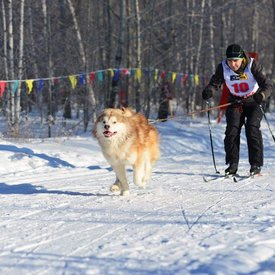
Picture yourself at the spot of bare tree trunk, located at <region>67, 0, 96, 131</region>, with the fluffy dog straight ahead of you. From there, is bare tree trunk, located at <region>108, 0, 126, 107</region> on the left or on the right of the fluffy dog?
left

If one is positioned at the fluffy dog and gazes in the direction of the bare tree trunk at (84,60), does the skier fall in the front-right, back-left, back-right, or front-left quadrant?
front-right

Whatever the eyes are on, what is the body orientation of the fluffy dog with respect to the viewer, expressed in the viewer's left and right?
facing the viewer and to the left of the viewer

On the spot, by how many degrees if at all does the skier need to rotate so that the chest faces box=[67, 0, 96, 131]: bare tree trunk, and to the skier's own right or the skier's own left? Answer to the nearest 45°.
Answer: approximately 135° to the skier's own right

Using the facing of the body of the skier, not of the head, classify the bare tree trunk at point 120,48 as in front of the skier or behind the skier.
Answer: behind

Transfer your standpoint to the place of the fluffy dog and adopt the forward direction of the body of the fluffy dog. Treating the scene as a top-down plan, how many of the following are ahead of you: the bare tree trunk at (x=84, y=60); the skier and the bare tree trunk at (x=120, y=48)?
0

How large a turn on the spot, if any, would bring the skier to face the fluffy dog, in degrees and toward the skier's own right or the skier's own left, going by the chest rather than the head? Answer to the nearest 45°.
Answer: approximately 45° to the skier's own right

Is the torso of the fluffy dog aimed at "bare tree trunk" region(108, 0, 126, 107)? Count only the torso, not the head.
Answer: no

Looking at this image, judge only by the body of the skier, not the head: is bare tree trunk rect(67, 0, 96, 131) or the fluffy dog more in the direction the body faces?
the fluffy dog

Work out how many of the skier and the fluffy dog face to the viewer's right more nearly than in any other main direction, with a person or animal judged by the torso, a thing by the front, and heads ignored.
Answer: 0

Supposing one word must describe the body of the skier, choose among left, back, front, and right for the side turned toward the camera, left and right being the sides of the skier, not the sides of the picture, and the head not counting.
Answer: front

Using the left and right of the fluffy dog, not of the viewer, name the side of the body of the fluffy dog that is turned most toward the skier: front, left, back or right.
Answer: back
